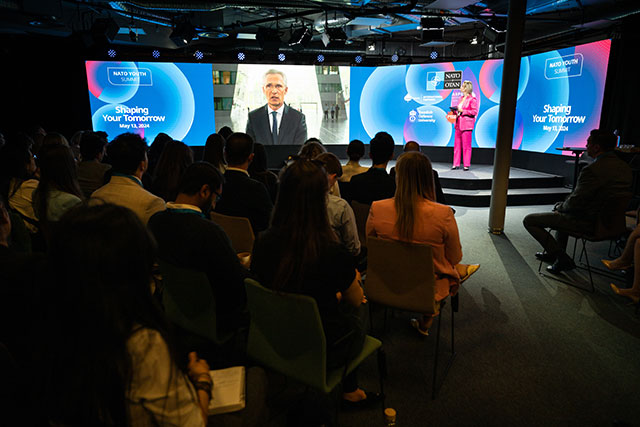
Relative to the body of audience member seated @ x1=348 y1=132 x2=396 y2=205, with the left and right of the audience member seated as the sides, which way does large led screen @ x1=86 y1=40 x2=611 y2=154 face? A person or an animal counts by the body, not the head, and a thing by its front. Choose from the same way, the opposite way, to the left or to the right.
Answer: the opposite way

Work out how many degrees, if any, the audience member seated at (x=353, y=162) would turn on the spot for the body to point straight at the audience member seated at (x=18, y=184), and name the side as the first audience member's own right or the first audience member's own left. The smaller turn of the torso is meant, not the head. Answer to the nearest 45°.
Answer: approximately 135° to the first audience member's own left

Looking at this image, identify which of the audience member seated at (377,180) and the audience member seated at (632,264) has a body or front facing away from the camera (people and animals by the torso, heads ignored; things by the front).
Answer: the audience member seated at (377,180)

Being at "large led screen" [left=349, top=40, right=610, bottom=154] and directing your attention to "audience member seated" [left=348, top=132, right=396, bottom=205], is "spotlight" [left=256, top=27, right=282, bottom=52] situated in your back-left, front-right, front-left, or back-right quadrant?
front-right

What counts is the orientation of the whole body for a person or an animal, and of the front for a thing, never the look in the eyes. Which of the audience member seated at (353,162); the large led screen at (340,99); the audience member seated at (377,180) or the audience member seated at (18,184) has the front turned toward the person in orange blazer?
the large led screen

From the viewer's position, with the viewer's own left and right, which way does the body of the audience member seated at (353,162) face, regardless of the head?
facing away from the viewer

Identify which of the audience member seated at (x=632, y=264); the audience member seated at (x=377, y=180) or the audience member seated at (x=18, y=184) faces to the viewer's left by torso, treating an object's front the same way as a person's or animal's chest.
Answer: the audience member seated at (x=632, y=264)

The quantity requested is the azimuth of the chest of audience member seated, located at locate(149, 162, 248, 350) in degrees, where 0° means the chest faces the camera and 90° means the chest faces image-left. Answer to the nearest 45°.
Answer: approximately 225°

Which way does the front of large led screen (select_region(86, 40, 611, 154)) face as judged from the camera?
facing the viewer

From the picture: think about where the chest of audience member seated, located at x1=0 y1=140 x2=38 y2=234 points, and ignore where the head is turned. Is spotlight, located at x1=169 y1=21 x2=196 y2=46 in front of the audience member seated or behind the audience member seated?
in front

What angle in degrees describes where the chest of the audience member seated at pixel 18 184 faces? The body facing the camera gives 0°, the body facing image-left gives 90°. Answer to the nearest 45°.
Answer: approximately 225°

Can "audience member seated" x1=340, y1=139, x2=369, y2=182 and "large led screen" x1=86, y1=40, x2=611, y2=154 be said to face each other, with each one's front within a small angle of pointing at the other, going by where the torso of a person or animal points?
yes

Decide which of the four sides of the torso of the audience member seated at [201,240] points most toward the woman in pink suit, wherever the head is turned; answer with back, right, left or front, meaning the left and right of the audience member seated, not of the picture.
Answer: front

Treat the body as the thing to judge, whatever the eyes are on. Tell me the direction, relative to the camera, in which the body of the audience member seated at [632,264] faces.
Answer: to the viewer's left

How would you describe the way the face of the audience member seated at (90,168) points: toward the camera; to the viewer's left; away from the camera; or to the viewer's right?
away from the camera

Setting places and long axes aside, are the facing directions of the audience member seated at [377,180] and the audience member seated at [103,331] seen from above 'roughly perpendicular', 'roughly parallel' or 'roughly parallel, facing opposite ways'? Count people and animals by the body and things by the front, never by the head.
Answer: roughly parallel

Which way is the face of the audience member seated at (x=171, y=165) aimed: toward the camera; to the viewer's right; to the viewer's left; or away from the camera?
away from the camera

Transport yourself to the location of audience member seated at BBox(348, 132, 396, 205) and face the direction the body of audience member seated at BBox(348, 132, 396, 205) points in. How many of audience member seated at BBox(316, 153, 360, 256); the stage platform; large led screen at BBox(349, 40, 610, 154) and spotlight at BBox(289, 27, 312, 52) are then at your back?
1

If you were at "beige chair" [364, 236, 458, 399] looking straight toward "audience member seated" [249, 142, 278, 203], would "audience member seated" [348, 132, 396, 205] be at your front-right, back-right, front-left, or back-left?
front-right

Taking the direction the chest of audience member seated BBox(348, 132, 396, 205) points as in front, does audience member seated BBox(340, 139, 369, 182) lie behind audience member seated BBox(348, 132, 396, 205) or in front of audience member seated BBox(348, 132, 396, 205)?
in front

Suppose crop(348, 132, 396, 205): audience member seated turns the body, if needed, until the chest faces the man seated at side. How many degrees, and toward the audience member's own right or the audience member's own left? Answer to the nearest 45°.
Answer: approximately 90° to the audience member's own right
